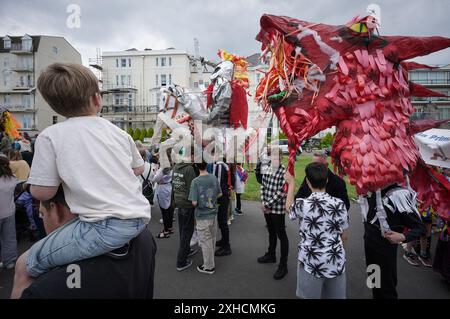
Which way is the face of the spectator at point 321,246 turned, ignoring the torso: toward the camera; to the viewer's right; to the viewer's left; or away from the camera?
away from the camera

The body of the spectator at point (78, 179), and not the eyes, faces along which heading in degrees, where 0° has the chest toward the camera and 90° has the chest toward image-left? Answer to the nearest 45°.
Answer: approximately 135°

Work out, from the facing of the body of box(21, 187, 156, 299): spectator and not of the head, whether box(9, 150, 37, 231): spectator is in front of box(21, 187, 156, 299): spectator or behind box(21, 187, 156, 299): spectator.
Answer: in front

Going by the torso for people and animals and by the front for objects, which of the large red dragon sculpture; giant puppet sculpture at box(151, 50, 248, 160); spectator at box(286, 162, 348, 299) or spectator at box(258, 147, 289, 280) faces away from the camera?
spectator at box(286, 162, 348, 299)

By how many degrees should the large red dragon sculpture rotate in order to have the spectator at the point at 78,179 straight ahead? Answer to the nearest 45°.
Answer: approximately 45° to its left

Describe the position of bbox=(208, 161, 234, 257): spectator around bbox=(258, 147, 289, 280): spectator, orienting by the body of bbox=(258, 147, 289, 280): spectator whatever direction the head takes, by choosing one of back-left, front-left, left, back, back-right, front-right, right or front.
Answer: right

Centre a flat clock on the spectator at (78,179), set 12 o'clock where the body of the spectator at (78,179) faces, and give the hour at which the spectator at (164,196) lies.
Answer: the spectator at (164,196) is roughly at 2 o'clock from the spectator at (78,179).

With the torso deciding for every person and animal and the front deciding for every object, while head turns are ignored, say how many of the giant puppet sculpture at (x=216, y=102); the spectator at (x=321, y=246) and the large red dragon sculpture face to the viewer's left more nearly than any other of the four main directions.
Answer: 2

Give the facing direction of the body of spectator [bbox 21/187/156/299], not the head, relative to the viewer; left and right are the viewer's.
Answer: facing away from the viewer and to the left of the viewer

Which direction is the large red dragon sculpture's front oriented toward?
to the viewer's left

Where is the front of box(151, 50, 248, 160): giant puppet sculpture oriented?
to the viewer's left
